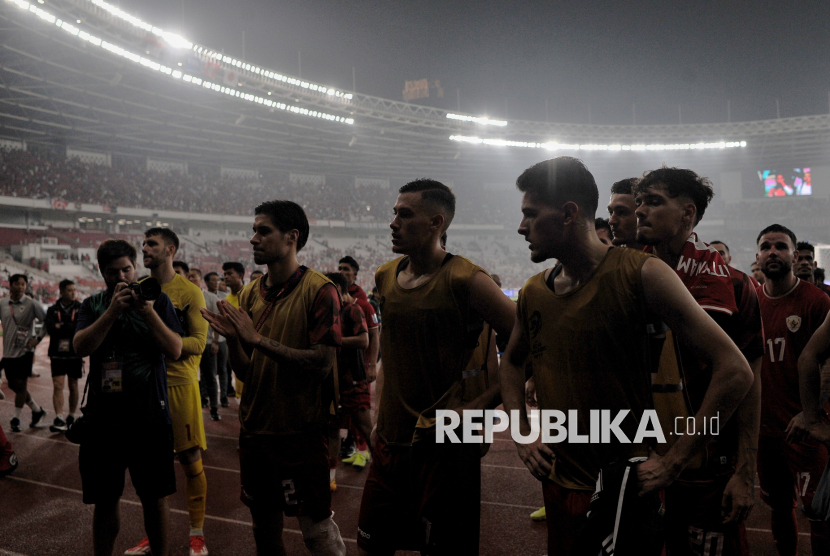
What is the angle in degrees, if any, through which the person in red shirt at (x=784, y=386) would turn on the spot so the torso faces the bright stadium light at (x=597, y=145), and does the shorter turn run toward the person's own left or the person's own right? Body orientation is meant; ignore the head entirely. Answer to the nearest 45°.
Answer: approximately 180°

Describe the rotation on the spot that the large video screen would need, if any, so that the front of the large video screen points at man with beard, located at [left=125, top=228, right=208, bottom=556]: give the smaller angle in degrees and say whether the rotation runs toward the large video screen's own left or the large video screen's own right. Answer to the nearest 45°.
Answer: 0° — it already faces them

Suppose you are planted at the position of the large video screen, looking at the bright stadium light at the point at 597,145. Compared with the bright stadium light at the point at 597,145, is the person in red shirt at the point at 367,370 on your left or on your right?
left

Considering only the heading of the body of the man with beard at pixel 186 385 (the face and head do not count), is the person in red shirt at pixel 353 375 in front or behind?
behind

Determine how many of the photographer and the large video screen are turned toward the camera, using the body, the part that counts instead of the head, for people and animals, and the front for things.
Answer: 2
